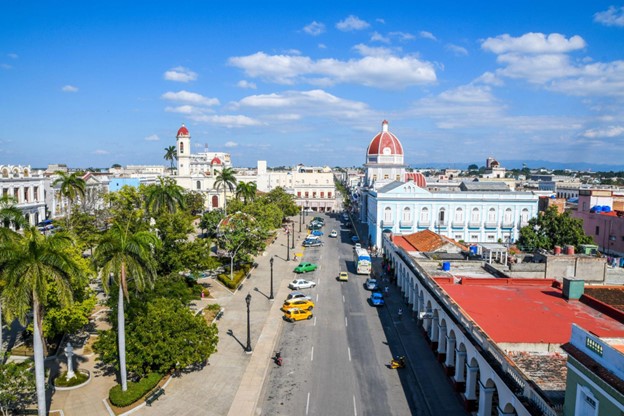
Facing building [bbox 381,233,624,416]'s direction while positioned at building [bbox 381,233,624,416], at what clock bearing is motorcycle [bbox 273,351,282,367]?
The motorcycle is roughly at 12 o'clock from the building.

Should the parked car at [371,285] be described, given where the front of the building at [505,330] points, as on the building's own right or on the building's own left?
on the building's own right

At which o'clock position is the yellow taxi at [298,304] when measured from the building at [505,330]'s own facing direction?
The yellow taxi is roughly at 1 o'clock from the building.

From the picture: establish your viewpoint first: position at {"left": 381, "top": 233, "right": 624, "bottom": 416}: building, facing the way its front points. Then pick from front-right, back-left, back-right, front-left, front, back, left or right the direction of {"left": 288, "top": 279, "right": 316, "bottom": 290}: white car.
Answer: front-right

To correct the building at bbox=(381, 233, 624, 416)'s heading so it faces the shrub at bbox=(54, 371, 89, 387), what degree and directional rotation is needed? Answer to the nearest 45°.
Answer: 0° — it already faces it

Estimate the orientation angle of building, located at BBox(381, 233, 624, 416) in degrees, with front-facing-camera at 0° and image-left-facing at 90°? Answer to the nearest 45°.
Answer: approximately 90°

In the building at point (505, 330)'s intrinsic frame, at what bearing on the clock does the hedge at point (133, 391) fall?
The hedge is roughly at 11 o'clock from the building.

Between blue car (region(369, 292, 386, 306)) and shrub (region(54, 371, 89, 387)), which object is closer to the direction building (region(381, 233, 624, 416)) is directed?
the shrub

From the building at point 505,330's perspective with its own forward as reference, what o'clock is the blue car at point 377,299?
The blue car is roughly at 2 o'clock from the building.

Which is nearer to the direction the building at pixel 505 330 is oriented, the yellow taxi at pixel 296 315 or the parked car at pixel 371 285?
the yellow taxi

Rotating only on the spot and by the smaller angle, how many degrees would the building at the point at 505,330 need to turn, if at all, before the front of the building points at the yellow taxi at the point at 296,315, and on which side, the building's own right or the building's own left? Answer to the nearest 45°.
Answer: approximately 45° to the building's own right

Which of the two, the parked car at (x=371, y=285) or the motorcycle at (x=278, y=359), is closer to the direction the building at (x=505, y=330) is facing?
the motorcycle
